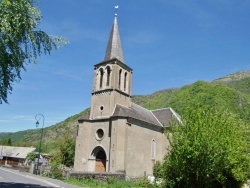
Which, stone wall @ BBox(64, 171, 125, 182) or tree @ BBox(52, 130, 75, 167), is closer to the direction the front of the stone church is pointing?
the stone wall

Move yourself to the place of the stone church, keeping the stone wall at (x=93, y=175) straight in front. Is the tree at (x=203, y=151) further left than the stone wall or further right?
left

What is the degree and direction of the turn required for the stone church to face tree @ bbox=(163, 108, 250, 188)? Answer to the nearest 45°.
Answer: approximately 45° to its left

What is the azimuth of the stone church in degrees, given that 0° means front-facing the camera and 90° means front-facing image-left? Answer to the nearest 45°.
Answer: approximately 45°

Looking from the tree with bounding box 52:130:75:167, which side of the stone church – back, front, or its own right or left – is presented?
right
